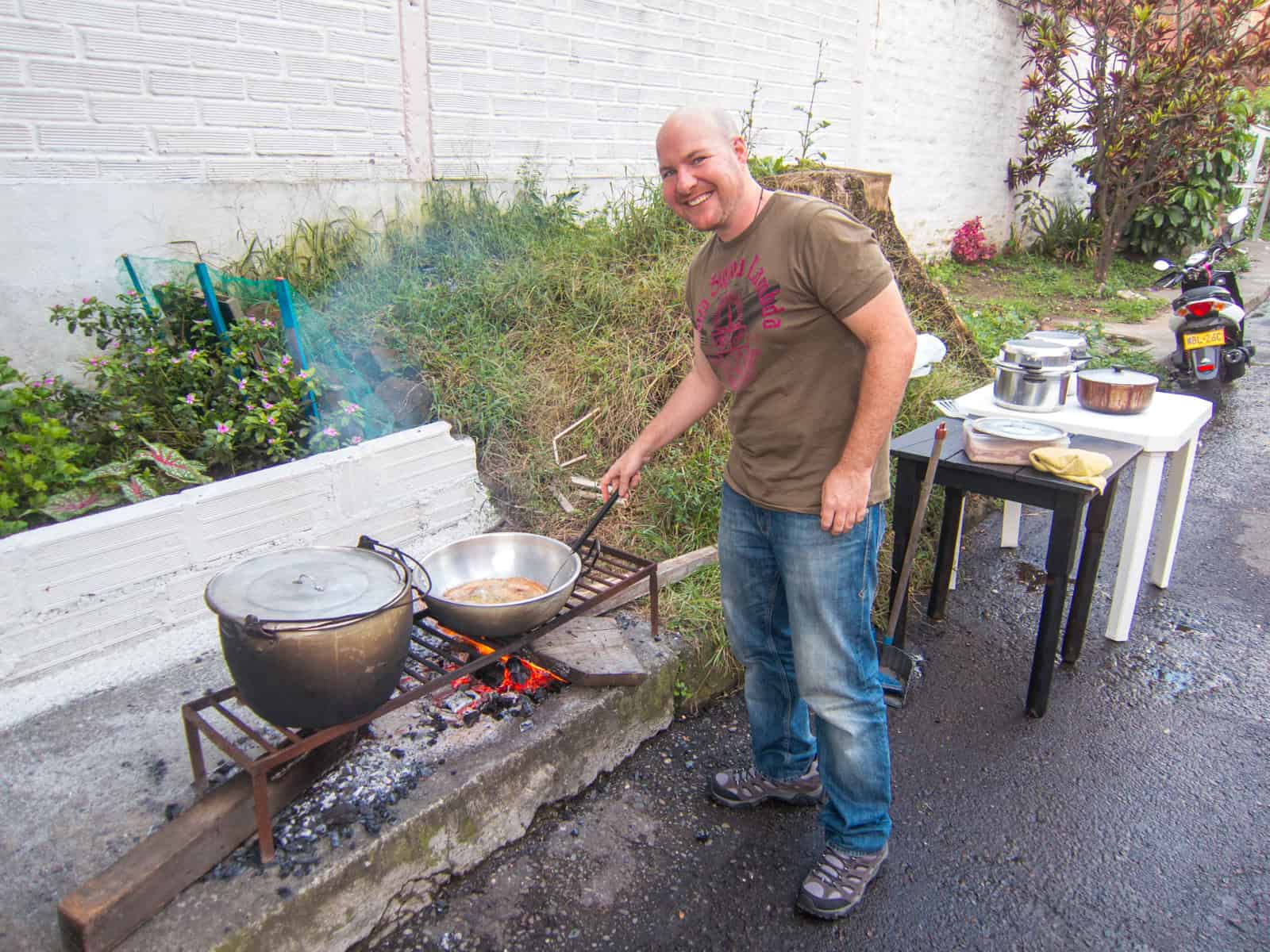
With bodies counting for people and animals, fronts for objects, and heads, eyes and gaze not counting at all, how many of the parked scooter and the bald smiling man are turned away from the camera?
1

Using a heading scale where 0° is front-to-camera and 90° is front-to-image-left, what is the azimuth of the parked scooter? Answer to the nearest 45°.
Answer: approximately 180°

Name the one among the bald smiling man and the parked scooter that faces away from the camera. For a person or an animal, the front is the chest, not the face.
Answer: the parked scooter

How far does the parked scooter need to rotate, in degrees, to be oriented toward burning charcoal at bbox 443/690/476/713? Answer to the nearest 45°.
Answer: approximately 180°

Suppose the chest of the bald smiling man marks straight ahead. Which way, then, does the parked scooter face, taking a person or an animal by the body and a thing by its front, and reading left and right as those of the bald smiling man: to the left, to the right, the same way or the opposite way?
the opposite way

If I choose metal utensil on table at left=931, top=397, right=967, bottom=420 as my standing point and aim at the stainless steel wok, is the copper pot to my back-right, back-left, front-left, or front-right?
back-left

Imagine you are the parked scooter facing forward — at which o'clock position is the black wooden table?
The black wooden table is roughly at 6 o'clock from the parked scooter.

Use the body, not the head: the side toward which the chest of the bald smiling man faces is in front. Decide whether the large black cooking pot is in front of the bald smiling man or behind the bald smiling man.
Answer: in front

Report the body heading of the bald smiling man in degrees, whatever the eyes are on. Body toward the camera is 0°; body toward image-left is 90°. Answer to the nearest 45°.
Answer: approximately 45°

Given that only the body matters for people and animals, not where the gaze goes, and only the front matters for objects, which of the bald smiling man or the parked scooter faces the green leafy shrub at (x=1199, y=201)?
the parked scooter

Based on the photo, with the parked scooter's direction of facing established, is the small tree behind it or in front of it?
in front

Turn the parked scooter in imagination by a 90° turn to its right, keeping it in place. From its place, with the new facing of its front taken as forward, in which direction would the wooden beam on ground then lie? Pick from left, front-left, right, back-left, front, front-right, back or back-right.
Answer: right
